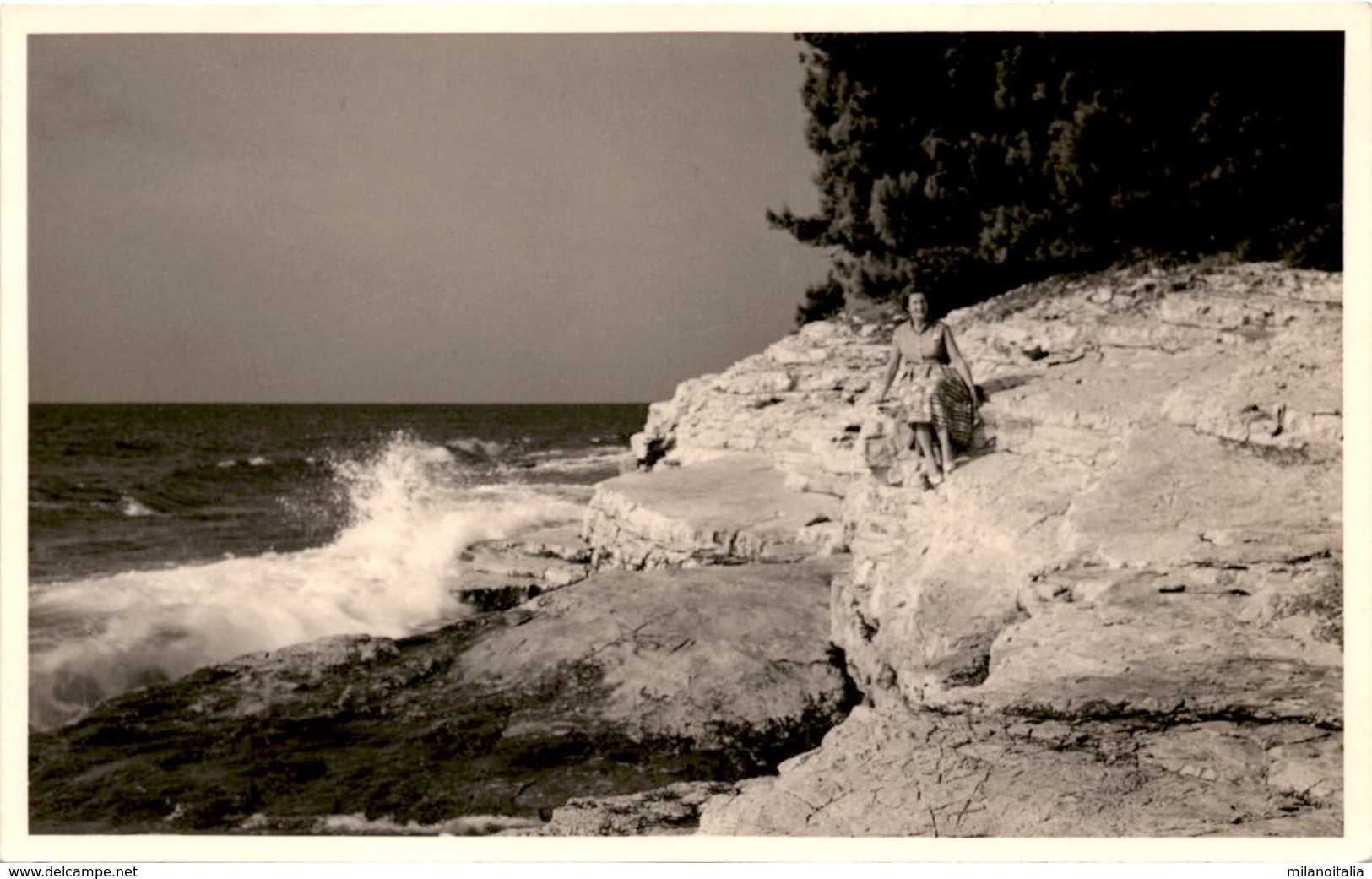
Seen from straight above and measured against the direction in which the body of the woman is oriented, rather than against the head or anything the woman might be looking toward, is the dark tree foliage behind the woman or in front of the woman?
behind

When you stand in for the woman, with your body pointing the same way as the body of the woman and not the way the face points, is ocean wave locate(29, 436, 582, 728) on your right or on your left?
on your right

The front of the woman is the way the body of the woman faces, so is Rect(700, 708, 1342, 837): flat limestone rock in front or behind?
in front

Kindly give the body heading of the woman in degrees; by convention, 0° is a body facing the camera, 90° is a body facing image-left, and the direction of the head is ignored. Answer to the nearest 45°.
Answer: approximately 0°

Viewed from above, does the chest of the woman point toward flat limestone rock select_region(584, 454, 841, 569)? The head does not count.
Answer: no

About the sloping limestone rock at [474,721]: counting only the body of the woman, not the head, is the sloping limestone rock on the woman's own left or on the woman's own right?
on the woman's own right

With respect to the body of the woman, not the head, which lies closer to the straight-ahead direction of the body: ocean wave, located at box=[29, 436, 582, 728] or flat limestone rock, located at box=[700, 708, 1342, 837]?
the flat limestone rock
